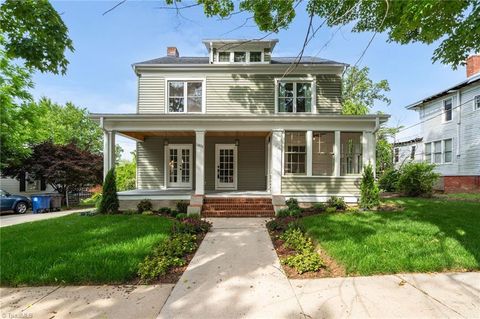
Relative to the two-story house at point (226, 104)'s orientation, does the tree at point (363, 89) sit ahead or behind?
behind

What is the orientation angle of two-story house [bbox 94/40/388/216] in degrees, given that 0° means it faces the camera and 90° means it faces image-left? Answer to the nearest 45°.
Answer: approximately 0°

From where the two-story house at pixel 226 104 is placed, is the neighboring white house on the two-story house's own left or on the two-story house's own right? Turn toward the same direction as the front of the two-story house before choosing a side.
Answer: on the two-story house's own left

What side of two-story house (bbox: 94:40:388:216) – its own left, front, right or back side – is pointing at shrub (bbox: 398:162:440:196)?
left

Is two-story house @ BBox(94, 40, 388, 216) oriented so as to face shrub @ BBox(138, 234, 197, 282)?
yes

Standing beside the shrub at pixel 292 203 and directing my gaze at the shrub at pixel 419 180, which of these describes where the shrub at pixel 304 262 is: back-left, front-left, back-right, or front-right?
back-right

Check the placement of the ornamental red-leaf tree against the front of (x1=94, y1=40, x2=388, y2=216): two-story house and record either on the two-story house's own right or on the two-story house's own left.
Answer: on the two-story house's own right

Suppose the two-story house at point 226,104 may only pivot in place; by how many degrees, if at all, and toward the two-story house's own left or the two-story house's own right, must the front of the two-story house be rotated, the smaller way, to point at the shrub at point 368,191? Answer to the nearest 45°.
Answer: approximately 45° to the two-story house's own left
